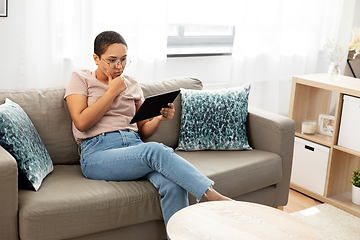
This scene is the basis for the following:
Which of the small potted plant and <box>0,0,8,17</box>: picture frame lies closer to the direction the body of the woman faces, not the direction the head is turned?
the small potted plant

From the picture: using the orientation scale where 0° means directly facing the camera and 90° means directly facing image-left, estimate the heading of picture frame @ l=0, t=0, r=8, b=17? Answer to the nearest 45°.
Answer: approximately 0°

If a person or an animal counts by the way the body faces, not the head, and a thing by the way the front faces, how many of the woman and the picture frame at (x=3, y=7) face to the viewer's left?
0

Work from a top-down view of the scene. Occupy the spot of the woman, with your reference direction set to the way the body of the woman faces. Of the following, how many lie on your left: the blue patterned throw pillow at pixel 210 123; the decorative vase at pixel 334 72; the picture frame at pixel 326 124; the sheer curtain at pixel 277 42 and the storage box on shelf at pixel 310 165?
5

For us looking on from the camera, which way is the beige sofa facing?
facing the viewer and to the right of the viewer

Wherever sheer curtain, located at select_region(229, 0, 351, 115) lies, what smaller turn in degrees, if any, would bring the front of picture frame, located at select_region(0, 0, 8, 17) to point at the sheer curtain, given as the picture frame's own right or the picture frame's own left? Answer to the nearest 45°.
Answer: approximately 90° to the picture frame's own left

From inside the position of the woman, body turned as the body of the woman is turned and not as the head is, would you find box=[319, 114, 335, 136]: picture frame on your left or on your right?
on your left

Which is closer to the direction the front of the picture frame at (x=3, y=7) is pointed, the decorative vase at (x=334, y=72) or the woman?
the woman

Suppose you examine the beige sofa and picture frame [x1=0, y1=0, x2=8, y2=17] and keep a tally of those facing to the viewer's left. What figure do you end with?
0

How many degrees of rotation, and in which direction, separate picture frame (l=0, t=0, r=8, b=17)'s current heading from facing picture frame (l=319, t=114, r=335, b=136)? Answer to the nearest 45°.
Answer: approximately 90° to its left

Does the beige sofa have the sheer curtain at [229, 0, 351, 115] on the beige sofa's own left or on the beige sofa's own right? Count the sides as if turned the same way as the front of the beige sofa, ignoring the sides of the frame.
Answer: on the beige sofa's own left

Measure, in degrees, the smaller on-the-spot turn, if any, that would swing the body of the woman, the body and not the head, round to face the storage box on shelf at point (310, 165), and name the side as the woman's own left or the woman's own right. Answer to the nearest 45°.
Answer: approximately 90° to the woman's own left

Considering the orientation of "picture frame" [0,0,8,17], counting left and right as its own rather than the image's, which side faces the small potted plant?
left

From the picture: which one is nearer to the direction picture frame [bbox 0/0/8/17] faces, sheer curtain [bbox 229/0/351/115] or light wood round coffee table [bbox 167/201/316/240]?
the light wood round coffee table
